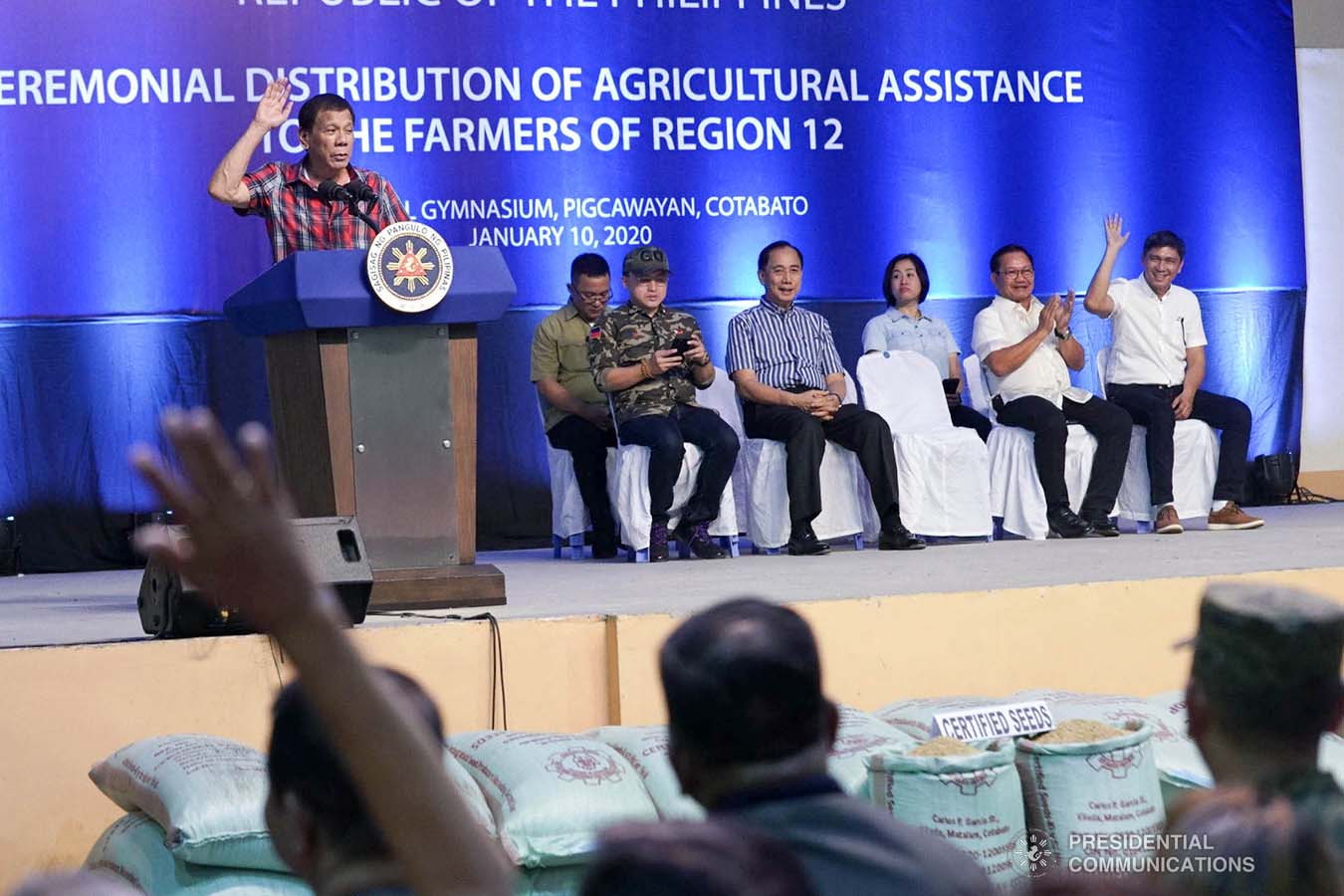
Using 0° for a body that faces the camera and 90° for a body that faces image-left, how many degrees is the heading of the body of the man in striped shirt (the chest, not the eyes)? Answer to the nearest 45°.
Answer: approximately 315°

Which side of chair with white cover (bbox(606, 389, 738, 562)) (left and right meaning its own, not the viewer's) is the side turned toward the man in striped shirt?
left

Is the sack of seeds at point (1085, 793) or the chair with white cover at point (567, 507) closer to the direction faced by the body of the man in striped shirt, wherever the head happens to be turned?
the sack of seeds

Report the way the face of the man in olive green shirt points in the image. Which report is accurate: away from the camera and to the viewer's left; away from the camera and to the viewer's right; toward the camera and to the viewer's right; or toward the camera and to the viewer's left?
toward the camera and to the viewer's right

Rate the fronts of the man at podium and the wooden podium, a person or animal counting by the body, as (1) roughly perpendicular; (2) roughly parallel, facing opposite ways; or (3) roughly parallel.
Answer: roughly parallel

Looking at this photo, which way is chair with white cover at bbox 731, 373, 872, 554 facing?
toward the camera

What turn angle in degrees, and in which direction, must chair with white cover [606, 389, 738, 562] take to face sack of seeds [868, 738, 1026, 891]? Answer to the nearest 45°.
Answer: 0° — it already faces it

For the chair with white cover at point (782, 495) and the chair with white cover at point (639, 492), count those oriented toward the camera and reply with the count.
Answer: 2

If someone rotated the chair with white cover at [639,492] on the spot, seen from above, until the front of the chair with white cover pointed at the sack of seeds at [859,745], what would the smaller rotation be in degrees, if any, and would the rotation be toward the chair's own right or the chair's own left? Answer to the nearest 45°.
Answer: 0° — it already faces it

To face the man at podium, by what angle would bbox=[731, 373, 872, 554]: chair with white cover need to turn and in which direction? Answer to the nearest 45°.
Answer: approximately 45° to its right

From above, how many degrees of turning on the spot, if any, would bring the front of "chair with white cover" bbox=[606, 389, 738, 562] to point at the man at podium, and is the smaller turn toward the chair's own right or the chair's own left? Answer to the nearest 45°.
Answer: approximately 45° to the chair's own right

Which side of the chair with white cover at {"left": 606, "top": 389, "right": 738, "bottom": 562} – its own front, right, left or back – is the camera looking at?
front

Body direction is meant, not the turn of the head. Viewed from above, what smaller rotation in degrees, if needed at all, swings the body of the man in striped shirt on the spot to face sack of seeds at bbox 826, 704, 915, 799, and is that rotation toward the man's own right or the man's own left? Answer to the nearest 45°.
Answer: approximately 45° to the man's own right

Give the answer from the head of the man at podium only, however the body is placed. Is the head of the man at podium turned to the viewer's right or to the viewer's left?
to the viewer's right

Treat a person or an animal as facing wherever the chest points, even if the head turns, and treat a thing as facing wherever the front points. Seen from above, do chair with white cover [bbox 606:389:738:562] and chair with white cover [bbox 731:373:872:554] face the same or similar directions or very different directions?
same or similar directions

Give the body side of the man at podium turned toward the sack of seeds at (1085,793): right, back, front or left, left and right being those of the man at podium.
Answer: front

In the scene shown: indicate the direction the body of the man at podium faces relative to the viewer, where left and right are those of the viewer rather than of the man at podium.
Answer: facing the viewer and to the right of the viewer

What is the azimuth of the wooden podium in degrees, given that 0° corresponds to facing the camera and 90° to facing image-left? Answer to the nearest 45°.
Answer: approximately 315°
